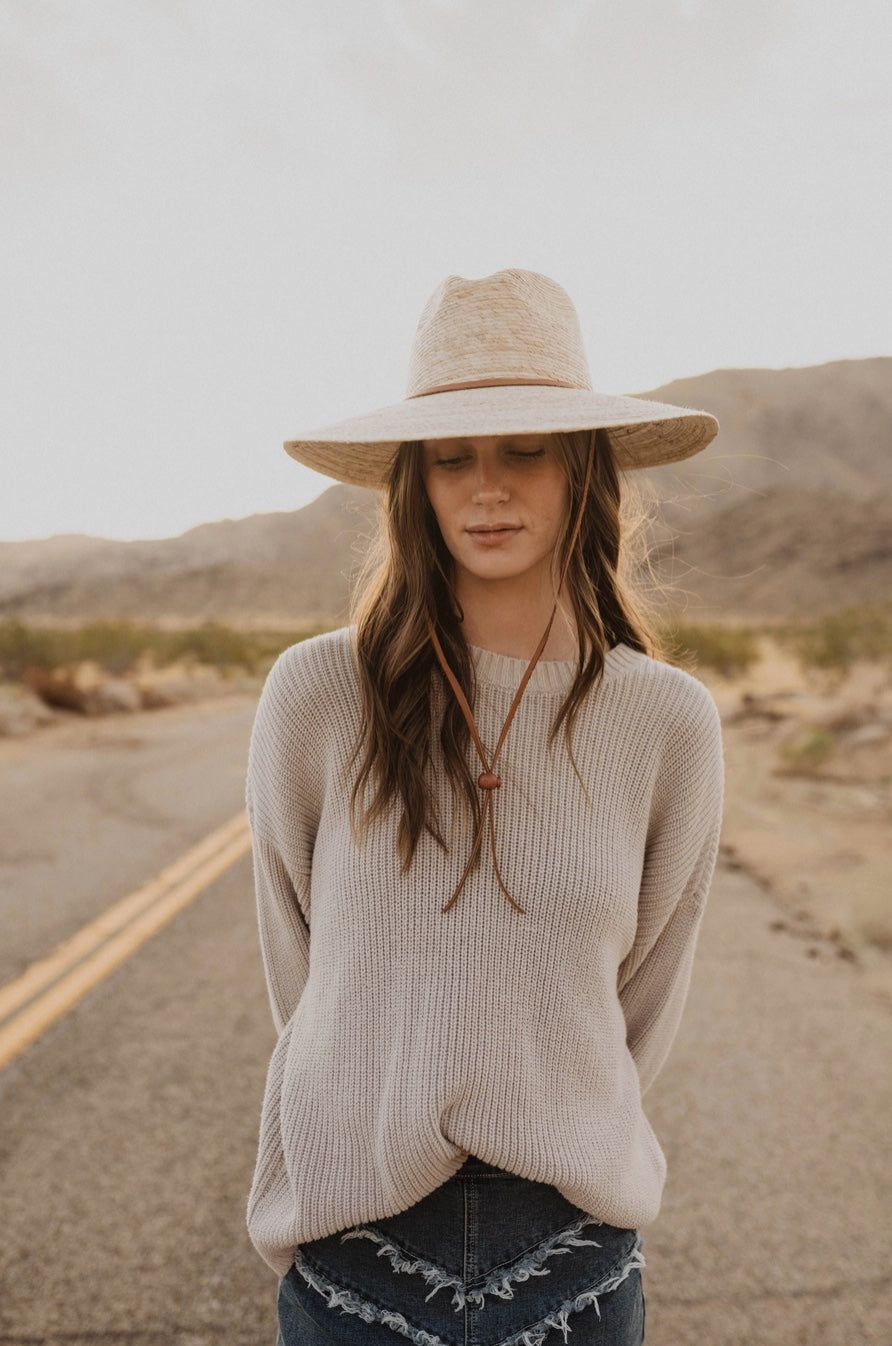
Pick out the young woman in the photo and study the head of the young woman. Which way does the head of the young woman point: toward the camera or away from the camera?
toward the camera

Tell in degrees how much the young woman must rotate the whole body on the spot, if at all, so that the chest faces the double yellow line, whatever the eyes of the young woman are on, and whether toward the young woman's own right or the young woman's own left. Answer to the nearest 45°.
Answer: approximately 135° to the young woman's own right

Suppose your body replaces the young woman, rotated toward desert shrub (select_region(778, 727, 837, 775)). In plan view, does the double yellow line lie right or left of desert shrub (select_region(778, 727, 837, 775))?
left

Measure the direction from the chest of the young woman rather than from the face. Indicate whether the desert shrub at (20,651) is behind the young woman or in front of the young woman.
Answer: behind

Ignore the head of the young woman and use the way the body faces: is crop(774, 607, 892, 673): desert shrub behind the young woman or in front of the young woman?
behind

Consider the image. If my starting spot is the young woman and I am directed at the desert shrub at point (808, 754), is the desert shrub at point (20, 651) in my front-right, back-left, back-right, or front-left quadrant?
front-left

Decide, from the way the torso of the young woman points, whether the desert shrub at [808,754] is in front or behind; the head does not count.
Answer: behind

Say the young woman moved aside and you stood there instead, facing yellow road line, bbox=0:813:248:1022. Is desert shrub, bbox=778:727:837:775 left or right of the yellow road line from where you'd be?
right

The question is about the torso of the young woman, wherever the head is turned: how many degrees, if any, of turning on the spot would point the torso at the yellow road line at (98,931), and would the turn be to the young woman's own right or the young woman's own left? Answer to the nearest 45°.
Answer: approximately 135° to the young woman's own right

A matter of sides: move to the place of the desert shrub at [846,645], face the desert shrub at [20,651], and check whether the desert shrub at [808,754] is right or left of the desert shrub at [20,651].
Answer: left

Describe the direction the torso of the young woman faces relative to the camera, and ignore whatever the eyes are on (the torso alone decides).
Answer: toward the camera
